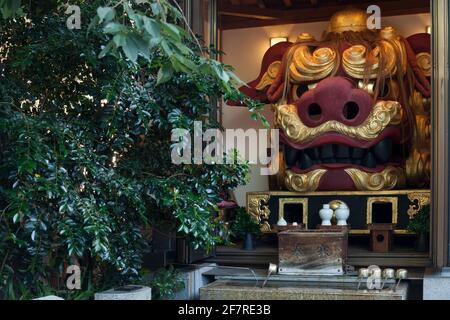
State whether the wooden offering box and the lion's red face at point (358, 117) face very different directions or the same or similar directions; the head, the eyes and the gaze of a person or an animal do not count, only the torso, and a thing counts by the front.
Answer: same or similar directions

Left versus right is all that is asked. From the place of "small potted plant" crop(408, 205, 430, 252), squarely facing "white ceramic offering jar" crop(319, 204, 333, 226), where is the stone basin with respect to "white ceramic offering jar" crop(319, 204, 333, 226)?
left

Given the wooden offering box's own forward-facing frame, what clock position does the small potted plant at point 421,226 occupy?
The small potted plant is roughly at 8 o'clock from the wooden offering box.

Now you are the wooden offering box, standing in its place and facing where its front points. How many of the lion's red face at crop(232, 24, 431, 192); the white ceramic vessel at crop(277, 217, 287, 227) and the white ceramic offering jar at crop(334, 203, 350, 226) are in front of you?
0

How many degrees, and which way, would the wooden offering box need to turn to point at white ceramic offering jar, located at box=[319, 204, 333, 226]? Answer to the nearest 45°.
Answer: approximately 180°

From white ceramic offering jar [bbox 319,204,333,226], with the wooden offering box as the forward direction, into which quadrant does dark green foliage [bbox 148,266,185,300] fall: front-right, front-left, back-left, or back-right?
front-right

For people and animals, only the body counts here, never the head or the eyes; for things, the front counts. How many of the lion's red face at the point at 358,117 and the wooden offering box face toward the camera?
2

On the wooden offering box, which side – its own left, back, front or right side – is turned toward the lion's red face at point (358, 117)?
back

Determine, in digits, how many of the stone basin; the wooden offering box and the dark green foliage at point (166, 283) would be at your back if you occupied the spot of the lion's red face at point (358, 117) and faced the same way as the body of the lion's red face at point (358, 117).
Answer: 0

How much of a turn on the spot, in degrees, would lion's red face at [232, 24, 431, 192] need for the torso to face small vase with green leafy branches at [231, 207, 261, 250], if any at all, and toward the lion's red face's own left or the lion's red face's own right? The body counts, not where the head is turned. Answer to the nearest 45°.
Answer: approximately 90° to the lion's red face's own right

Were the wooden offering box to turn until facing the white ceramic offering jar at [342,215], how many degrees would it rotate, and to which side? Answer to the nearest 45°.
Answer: approximately 180°

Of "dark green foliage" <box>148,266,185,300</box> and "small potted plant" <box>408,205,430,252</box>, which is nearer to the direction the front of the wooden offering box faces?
the dark green foliage

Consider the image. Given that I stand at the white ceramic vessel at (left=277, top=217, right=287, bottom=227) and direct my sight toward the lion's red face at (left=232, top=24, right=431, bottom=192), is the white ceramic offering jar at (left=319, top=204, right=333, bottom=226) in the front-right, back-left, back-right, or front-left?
front-right

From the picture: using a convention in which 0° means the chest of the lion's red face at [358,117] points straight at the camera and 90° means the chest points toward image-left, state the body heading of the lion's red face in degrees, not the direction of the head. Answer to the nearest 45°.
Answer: approximately 0°

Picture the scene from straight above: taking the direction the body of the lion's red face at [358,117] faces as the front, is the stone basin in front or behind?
in front

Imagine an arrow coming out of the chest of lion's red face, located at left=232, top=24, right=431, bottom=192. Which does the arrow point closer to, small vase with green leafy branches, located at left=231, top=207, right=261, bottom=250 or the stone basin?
the stone basin

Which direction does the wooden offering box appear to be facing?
toward the camera
